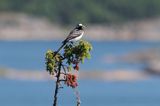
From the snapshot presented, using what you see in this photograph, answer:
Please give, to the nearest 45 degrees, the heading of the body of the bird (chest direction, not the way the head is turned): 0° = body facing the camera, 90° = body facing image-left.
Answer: approximately 270°
